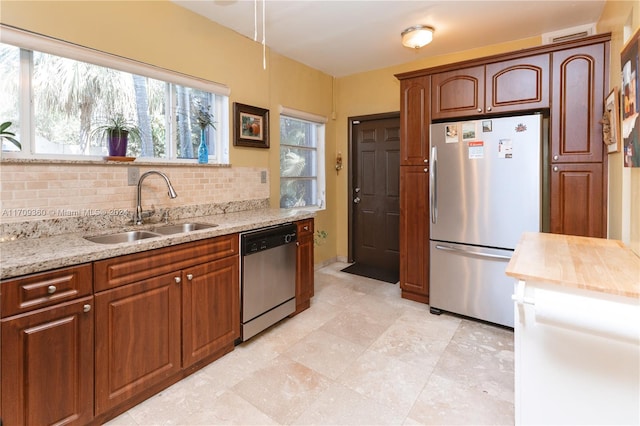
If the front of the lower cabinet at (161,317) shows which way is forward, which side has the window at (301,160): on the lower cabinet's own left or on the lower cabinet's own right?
on the lower cabinet's own left

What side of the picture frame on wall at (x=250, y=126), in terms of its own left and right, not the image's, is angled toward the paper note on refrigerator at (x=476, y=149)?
front

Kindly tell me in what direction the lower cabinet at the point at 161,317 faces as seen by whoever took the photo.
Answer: facing the viewer and to the right of the viewer

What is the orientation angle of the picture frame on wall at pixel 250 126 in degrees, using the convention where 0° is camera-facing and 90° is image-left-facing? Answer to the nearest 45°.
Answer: approximately 315°

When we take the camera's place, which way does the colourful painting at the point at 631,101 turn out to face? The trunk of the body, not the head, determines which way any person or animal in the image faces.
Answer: facing to the left of the viewer

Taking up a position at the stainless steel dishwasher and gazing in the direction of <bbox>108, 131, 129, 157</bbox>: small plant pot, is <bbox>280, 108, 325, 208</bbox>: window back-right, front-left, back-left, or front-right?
back-right

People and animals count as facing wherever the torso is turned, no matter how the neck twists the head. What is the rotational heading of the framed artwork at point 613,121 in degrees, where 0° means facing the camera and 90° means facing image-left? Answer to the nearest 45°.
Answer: approximately 90°

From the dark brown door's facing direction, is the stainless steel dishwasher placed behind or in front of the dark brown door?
in front

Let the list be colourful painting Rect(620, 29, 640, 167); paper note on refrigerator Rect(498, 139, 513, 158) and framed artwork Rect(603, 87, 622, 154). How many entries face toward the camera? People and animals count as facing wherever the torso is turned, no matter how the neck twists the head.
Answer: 1

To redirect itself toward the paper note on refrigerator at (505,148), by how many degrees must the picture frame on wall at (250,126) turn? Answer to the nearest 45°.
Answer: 0° — it already faces it

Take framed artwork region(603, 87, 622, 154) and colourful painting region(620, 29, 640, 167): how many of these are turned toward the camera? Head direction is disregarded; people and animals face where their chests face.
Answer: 0

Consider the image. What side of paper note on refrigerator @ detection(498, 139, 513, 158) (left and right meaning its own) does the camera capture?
front

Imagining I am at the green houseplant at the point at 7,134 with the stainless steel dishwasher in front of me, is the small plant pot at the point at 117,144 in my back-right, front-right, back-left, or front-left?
front-left
